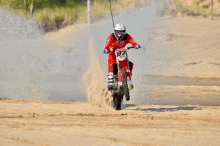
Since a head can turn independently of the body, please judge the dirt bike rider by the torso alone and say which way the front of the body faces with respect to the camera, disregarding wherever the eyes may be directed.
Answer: toward the camera

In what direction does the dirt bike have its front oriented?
toward the camera
